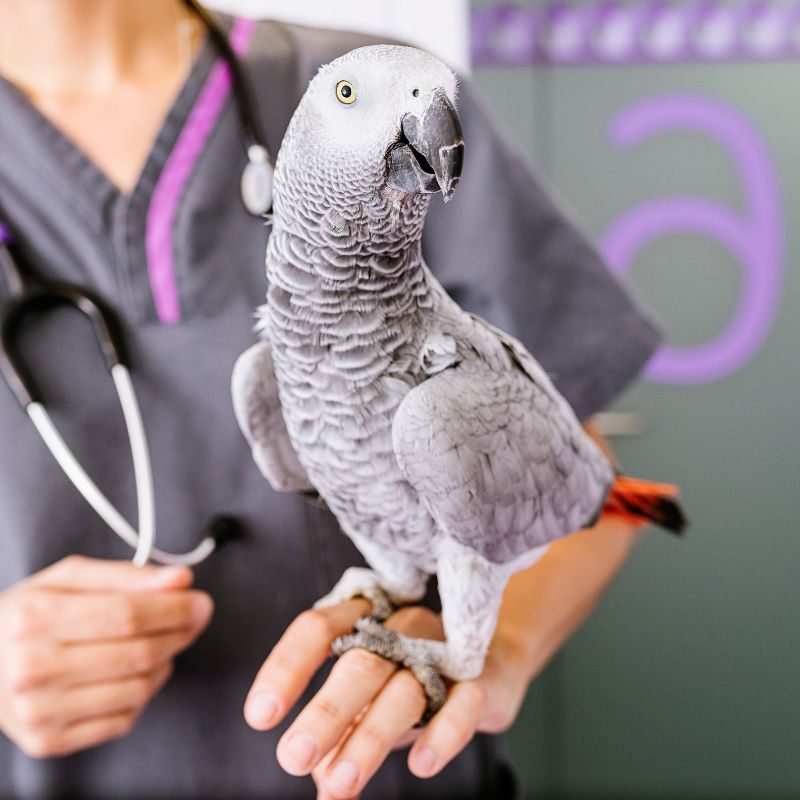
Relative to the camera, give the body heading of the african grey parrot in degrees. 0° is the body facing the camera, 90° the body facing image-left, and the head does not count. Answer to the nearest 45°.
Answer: approximately 45°

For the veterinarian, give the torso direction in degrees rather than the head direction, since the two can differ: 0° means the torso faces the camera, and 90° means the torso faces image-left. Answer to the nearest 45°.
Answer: approximately 0°
